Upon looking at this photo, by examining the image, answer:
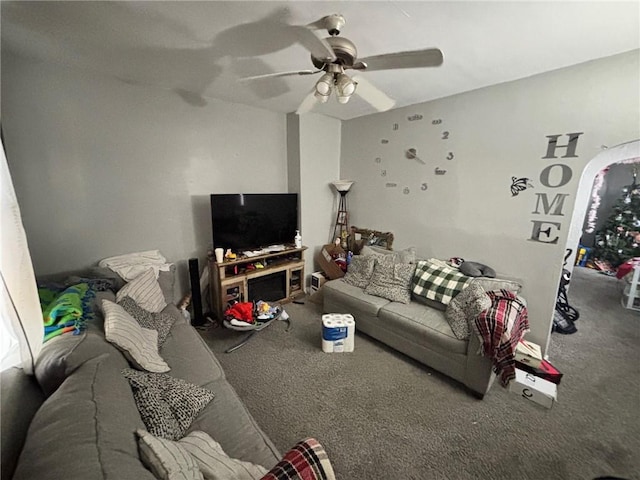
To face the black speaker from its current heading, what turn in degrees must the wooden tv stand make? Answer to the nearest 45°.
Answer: approximately 135° to its right

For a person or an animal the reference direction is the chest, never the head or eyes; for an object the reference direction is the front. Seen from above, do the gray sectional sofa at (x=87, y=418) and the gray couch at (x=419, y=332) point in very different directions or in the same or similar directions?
very different directions

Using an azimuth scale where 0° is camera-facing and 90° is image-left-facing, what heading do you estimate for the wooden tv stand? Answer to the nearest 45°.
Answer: approximately 315°

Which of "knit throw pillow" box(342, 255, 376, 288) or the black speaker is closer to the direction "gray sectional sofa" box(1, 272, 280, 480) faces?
the knit throw pillow

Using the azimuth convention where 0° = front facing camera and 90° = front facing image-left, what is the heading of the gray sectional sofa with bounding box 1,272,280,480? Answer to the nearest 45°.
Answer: approximately 270°

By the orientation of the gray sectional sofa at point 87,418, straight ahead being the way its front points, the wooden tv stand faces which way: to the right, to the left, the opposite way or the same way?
to the right

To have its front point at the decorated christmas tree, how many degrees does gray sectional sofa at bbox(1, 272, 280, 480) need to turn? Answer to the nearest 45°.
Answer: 0° — it already faces it
